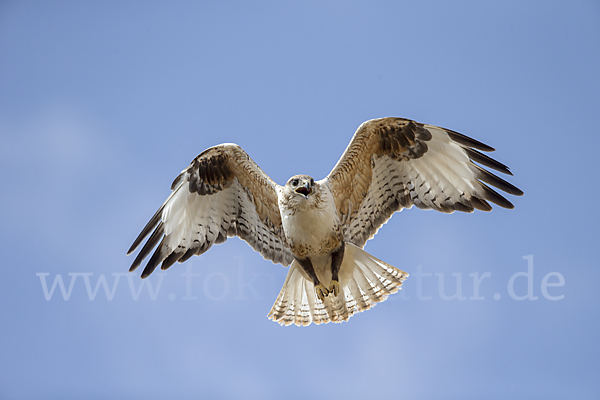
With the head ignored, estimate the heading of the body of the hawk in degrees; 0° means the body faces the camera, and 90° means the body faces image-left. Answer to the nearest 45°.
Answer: approximately 0°
